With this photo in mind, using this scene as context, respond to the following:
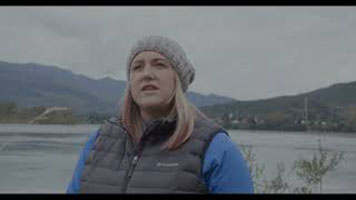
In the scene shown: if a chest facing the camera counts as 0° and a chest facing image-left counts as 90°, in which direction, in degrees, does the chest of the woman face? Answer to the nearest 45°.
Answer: approximately 45°

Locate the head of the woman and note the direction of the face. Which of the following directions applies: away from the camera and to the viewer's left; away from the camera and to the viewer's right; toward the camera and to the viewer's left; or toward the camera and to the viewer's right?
toward the camera and to the viewer's left
